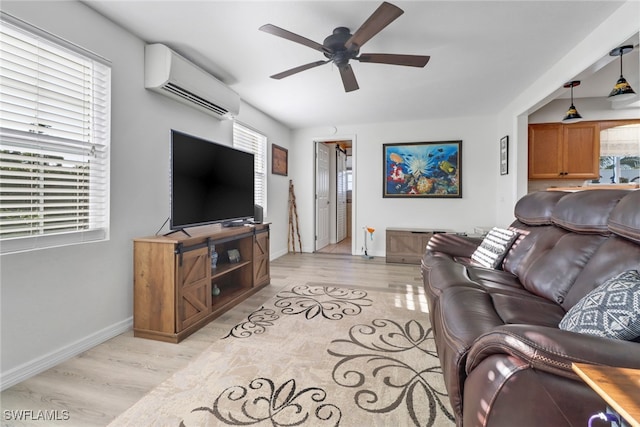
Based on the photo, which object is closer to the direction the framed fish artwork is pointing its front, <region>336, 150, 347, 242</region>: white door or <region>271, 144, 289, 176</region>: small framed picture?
the small framed picture

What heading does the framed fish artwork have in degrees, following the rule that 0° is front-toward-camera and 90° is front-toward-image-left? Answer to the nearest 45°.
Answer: approximately 0°

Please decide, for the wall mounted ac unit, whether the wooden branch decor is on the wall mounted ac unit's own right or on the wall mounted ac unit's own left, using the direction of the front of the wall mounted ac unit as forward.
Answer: on the wall mounted ac unit's own left

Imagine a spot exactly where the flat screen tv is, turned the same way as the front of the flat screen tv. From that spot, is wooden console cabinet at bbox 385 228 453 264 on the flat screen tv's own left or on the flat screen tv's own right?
on the flat screen tv's own left

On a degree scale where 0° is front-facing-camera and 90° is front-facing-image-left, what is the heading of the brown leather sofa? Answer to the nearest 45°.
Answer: approximately 45°

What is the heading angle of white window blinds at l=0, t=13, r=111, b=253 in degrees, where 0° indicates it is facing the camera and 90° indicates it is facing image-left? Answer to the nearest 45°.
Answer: approximately 315°

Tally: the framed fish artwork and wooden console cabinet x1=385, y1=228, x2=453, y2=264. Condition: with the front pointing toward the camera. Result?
2

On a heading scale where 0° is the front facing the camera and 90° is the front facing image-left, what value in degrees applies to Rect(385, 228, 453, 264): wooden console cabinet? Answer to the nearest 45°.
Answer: approximately 0°
